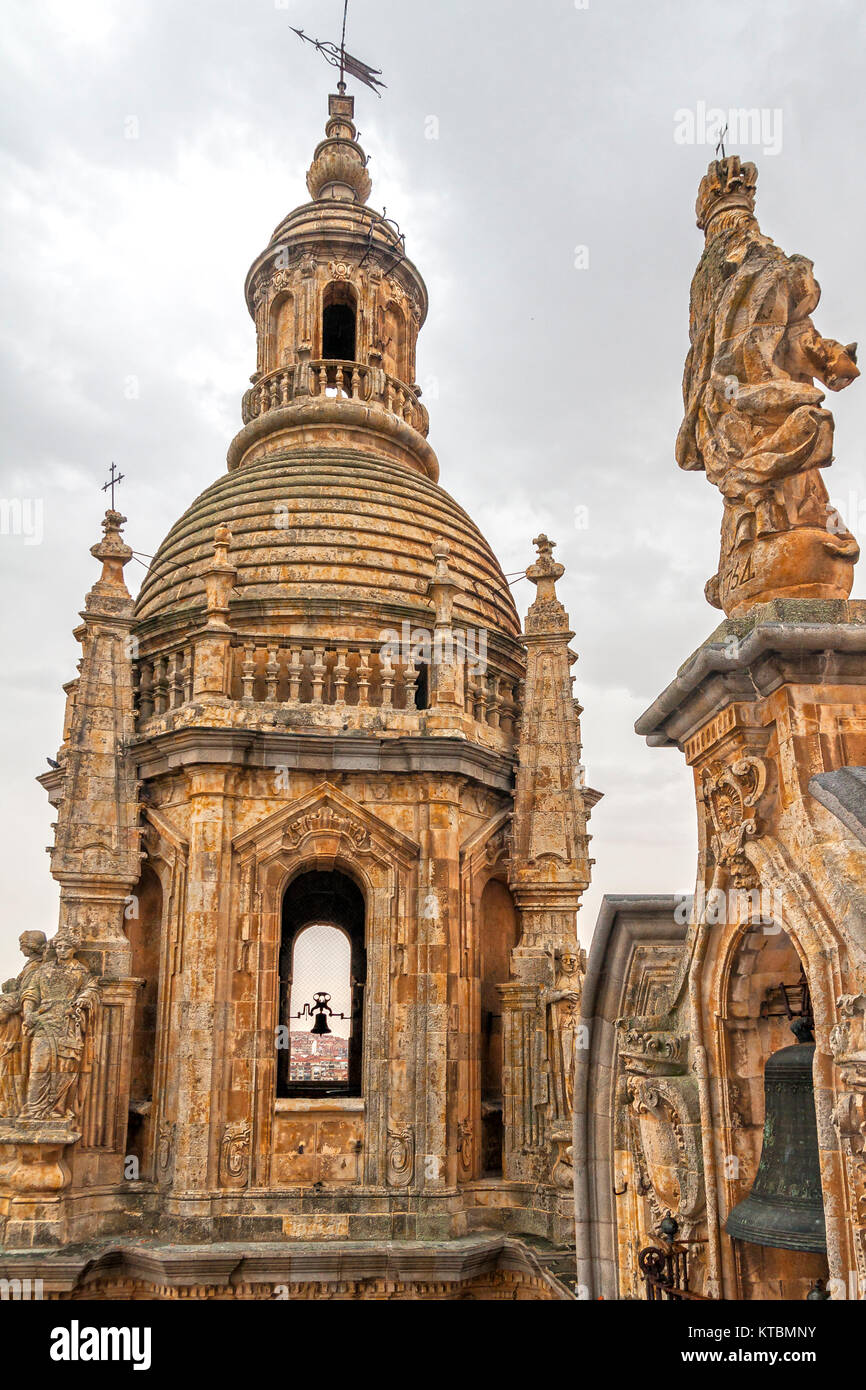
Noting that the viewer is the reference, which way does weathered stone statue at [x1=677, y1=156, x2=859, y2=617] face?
facing away from the viewer and to the right of the viewer

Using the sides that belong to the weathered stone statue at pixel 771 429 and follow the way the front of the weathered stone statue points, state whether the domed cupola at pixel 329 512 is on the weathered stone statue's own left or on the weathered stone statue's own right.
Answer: on the weathered stone statue's own left

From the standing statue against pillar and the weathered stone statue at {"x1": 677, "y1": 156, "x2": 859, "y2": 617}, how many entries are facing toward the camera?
1

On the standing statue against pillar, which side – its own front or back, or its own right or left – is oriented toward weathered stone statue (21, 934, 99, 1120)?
right

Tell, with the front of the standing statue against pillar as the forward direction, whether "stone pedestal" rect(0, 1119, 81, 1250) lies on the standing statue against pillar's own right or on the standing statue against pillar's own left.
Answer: on the standing statue against pillar's own right

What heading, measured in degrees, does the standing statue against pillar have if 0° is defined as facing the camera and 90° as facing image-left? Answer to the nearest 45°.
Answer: approximately 0°

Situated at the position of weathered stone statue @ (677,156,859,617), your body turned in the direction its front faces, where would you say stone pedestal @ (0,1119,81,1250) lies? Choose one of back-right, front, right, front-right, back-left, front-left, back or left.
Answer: left

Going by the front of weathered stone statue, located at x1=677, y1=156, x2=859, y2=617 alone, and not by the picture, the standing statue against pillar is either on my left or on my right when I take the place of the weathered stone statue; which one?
on my left
